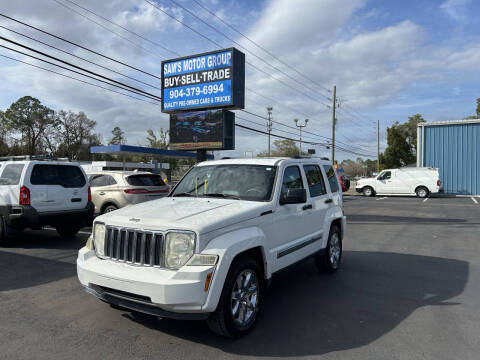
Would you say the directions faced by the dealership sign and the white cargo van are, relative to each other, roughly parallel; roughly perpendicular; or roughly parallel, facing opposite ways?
roughly perpendicular

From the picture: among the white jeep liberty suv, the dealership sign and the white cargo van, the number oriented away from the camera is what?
0

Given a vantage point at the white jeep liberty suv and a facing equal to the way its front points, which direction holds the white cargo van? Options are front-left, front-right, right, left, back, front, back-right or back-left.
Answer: back

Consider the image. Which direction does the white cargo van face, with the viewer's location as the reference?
facing to the left of the viewer

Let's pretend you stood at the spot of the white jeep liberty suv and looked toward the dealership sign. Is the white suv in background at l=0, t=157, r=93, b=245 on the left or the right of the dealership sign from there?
left

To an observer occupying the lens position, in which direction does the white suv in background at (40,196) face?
facing away from the viewer and to the left of the viewer

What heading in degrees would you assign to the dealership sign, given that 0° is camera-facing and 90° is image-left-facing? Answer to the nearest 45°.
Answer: approximately 45°

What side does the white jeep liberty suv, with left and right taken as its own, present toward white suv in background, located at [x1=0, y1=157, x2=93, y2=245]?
right

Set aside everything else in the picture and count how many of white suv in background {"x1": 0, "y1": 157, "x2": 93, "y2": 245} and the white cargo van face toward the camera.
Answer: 0

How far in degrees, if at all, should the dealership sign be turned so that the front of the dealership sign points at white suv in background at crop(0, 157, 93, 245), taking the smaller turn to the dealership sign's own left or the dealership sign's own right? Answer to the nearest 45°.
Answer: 0° — it already faces it

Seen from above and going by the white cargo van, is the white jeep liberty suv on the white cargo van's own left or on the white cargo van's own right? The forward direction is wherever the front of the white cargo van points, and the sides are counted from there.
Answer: on the white cargo van's own left

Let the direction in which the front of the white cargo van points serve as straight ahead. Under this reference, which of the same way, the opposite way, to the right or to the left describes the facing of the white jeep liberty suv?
to the left

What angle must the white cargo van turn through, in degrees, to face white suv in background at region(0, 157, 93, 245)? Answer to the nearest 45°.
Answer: approximately 90° to its left

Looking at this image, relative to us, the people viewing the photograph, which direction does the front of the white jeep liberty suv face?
facing the viewer and to the left of the viewer
